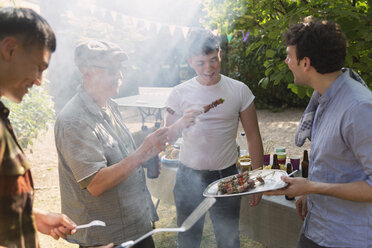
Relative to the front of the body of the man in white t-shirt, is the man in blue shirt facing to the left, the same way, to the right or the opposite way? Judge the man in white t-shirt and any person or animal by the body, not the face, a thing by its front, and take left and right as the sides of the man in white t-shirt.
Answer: to the right

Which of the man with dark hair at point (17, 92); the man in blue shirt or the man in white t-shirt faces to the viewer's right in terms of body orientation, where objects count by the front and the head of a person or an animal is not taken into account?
the man with dark hair

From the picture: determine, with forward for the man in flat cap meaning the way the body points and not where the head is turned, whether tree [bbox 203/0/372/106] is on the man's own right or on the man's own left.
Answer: on the man's own left

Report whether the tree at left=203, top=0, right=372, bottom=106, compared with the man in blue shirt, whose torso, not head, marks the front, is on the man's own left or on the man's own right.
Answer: on the man's own right

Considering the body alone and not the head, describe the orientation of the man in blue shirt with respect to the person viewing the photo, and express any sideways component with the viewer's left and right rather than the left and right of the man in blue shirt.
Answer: facing to the left of the viewer

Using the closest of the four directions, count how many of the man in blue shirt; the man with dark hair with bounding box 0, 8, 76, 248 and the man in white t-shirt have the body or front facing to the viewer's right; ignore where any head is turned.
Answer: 1

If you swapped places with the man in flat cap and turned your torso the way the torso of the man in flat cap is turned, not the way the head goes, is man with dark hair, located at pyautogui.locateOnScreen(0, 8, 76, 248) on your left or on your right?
on your right

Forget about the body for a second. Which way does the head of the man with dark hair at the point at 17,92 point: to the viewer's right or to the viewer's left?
to the viewer's right

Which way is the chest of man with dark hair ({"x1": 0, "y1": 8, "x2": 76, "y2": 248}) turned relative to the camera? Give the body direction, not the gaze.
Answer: to the viewer's right
